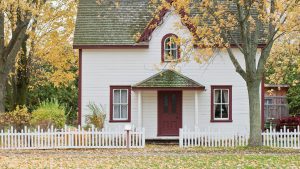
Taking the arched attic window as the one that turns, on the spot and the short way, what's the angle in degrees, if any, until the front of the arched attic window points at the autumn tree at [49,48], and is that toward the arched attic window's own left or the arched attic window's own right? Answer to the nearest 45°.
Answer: approximately 135° to the arched attic window's own right

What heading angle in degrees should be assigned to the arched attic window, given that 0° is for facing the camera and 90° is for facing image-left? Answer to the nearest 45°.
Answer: approximately 0°

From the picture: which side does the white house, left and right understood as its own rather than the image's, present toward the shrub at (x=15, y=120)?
right

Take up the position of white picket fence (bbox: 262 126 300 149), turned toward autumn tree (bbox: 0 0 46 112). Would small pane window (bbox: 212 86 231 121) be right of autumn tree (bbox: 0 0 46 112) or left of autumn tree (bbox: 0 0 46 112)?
right

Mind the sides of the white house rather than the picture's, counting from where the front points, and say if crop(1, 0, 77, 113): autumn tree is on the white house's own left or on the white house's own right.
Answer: on the white house's own right
